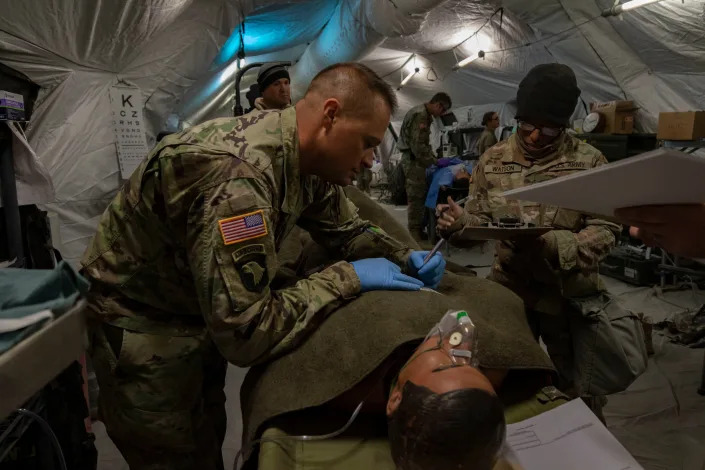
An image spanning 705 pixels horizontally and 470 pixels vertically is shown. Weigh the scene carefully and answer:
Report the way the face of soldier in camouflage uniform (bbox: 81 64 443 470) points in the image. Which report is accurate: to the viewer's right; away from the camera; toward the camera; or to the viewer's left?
to the viewer's right

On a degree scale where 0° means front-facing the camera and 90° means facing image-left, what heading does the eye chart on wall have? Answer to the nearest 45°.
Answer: approximately 0°

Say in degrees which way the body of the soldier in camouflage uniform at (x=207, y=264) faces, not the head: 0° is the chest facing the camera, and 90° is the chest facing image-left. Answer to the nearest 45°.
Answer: approximately 270°

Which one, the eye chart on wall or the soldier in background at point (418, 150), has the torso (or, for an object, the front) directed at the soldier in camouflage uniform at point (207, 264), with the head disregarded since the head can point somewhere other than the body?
the eye chart on wall

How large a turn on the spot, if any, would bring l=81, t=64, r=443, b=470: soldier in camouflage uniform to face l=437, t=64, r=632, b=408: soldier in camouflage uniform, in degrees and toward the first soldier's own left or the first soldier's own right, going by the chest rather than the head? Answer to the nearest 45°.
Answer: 0° — they already face them

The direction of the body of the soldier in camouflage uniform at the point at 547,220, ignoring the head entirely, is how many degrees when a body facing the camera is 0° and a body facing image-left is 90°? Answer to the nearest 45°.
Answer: approximately 0°

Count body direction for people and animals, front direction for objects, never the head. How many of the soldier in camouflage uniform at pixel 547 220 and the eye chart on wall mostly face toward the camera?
2
